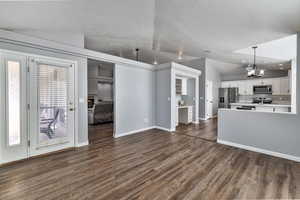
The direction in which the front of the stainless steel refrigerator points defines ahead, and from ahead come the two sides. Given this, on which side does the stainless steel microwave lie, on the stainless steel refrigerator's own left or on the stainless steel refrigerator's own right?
on the stainless steel refrigerator's own left

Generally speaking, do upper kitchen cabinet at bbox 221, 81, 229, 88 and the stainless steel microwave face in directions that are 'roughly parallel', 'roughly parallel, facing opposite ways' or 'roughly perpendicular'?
roughly parallel

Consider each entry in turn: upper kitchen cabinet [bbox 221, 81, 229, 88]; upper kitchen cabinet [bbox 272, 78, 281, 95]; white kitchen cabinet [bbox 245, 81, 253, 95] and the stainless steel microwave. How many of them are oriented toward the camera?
4

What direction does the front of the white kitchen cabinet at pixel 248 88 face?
toward the camera

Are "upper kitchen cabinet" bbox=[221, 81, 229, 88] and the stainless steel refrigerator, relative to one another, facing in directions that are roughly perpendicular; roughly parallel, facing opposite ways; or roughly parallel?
roughly parallel

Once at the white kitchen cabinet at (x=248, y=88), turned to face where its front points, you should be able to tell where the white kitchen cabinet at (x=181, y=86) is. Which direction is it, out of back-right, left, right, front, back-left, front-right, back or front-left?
front-right

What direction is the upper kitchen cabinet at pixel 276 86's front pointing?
toward the camera

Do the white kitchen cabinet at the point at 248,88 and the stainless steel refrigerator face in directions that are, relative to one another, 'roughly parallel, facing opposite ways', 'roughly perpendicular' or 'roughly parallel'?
roughly parallel

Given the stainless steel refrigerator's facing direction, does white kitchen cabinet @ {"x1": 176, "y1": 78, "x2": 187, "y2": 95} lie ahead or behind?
ahead

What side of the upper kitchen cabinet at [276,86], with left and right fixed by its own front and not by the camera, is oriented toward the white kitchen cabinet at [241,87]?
right

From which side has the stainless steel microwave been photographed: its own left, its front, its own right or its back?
front

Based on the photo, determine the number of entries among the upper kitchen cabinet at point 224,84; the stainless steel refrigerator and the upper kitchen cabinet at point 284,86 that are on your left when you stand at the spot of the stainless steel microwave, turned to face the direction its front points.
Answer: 1
